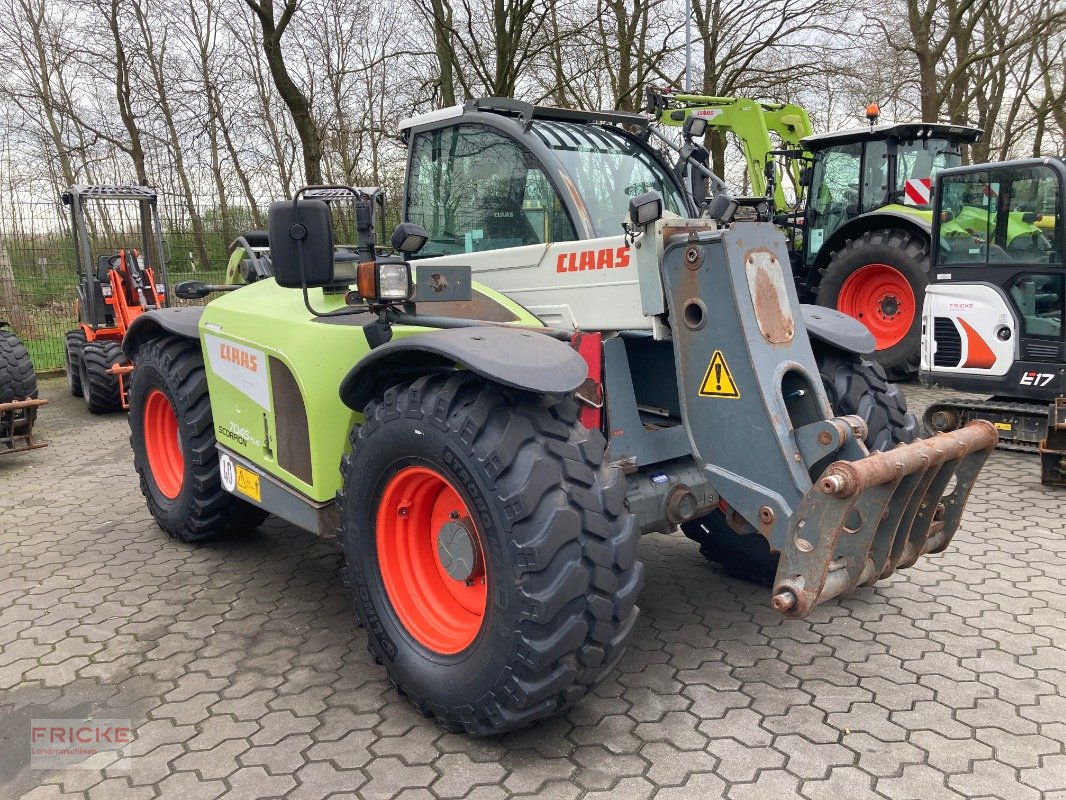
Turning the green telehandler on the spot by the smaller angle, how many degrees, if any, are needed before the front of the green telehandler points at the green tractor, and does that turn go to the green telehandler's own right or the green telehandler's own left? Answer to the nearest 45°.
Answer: approximately 90° to the green telehandler's own left

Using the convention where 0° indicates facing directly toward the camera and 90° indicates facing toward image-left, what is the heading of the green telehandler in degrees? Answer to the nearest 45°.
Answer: approximately 315°
